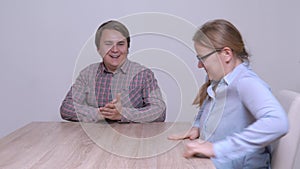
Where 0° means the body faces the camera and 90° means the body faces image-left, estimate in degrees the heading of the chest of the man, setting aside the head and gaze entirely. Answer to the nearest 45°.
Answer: approximately 0°

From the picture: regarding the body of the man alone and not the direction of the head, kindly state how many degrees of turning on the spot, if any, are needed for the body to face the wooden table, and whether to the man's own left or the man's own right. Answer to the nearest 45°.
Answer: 0° — they already face it

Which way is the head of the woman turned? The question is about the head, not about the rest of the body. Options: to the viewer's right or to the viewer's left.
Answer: to the viewer's left

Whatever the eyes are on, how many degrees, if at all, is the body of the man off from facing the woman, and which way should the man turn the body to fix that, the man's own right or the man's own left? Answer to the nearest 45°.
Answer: approximately 45° to the man's own left

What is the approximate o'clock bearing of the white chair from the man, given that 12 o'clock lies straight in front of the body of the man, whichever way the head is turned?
The white chair is roughly at 11 o'clock from the man.
